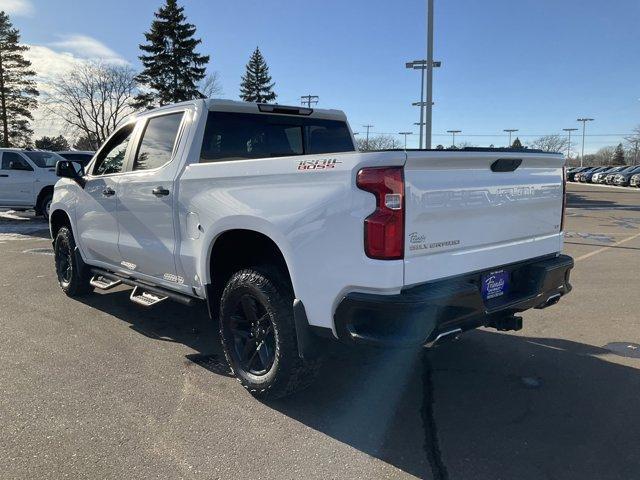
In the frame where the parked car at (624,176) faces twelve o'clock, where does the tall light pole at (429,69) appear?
The tall light pole is roughly at 11 o'clock from the parked car.

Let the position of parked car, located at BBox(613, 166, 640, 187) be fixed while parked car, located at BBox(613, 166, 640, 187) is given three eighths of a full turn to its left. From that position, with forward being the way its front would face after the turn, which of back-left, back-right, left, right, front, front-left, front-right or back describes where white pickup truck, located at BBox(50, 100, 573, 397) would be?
right

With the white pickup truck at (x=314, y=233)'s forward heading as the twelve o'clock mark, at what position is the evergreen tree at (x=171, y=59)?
The evergreen tree is roughly at 1 o'clock from the white pickup truck.

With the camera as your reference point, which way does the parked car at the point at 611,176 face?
facing the viewer and to the left of the viewer

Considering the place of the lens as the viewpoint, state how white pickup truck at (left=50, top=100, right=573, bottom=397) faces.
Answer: facing away from the viewer and to the left of the viewer
